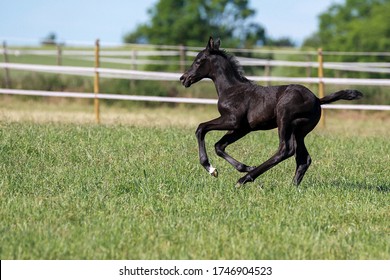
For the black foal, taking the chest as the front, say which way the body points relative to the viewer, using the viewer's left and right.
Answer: facing to the left of the viewer

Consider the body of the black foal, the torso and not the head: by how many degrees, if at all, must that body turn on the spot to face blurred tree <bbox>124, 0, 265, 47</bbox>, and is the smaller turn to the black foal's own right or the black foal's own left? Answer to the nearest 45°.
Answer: approximately 90° to the black foal's own right
